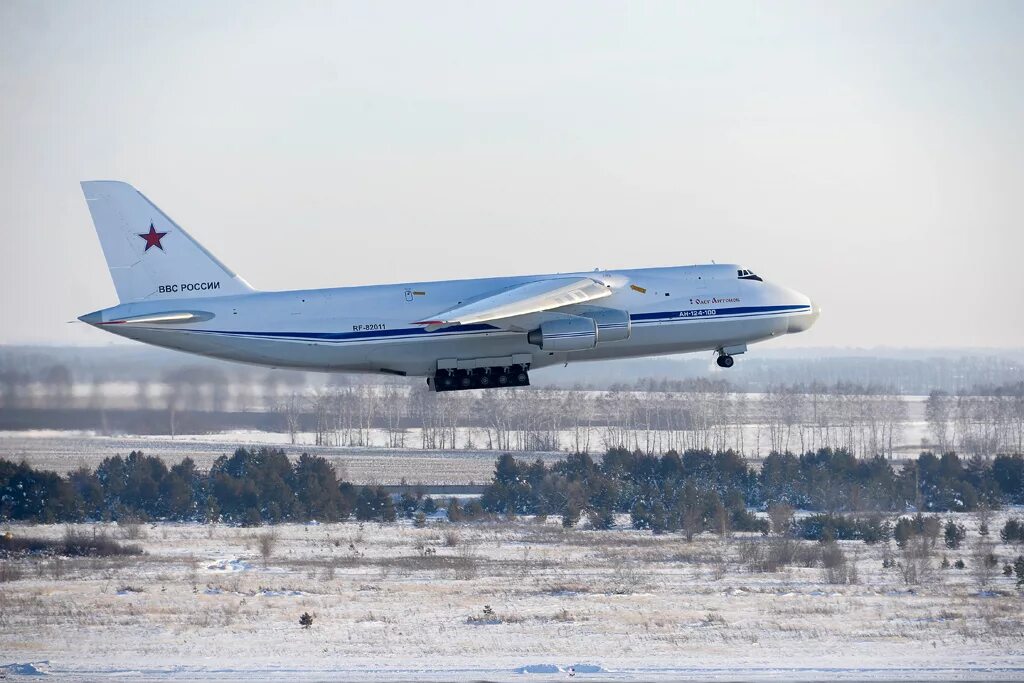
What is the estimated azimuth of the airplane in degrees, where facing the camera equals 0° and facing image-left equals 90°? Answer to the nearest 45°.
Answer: approximately 270°
